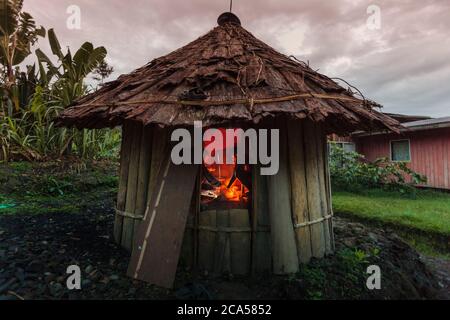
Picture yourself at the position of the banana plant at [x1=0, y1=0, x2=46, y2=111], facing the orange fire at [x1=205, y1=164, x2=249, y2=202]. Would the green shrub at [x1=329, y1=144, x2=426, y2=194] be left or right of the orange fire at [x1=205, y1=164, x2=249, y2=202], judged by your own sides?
left

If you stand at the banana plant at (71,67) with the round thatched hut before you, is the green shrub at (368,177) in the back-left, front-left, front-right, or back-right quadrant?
front-left

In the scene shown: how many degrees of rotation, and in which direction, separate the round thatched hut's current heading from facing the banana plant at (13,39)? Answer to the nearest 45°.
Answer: approximately 135° to its right

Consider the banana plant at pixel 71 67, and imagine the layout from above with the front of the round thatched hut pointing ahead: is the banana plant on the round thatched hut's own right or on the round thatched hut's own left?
on the round thatched hut's own right

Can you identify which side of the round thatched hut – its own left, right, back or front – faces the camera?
front

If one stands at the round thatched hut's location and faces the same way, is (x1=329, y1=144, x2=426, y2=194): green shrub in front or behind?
behind
